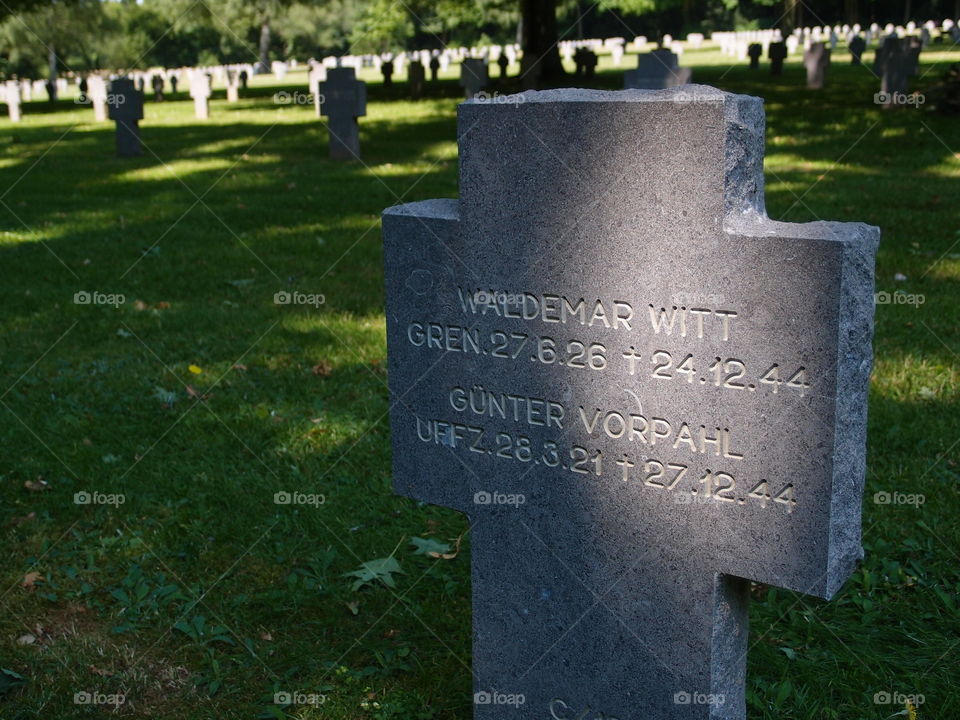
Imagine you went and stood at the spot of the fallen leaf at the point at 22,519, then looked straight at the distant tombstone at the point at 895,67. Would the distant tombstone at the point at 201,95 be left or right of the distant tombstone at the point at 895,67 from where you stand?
left

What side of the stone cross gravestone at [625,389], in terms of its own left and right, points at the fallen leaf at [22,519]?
right

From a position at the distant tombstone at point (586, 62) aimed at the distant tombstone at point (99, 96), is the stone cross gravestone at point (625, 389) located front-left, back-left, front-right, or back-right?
front-left

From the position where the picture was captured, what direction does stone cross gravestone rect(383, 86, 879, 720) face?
facing the viewer and to the left of the viewer

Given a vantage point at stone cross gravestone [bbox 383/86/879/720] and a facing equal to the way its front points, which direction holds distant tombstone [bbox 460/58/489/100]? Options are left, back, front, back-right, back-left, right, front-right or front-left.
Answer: back-right

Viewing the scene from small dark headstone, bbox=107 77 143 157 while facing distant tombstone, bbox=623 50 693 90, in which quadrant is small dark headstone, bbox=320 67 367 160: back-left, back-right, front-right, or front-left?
front-right

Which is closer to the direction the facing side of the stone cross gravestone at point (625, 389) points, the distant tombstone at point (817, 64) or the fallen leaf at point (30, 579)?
the fallen leaf

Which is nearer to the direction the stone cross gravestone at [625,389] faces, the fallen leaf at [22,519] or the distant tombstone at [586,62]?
the fallen leaf

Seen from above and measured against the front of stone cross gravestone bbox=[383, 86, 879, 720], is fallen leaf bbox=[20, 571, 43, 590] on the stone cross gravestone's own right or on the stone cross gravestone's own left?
on the stone cross gravestone's own right

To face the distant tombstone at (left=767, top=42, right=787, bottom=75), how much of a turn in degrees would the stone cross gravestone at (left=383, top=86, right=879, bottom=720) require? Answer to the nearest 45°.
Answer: approximately 135° to its right

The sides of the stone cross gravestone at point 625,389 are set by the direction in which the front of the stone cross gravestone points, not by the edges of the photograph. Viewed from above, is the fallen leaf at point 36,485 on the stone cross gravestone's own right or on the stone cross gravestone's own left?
on the stone cross gravestone's own right

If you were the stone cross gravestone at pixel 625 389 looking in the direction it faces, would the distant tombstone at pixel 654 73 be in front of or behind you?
behind

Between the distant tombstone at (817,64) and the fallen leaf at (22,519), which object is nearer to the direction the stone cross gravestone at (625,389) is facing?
the fallen leaf

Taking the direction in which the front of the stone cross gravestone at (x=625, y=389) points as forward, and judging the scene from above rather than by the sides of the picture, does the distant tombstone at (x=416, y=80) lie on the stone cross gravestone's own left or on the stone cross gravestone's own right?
on the stone cross gravestone's own right
